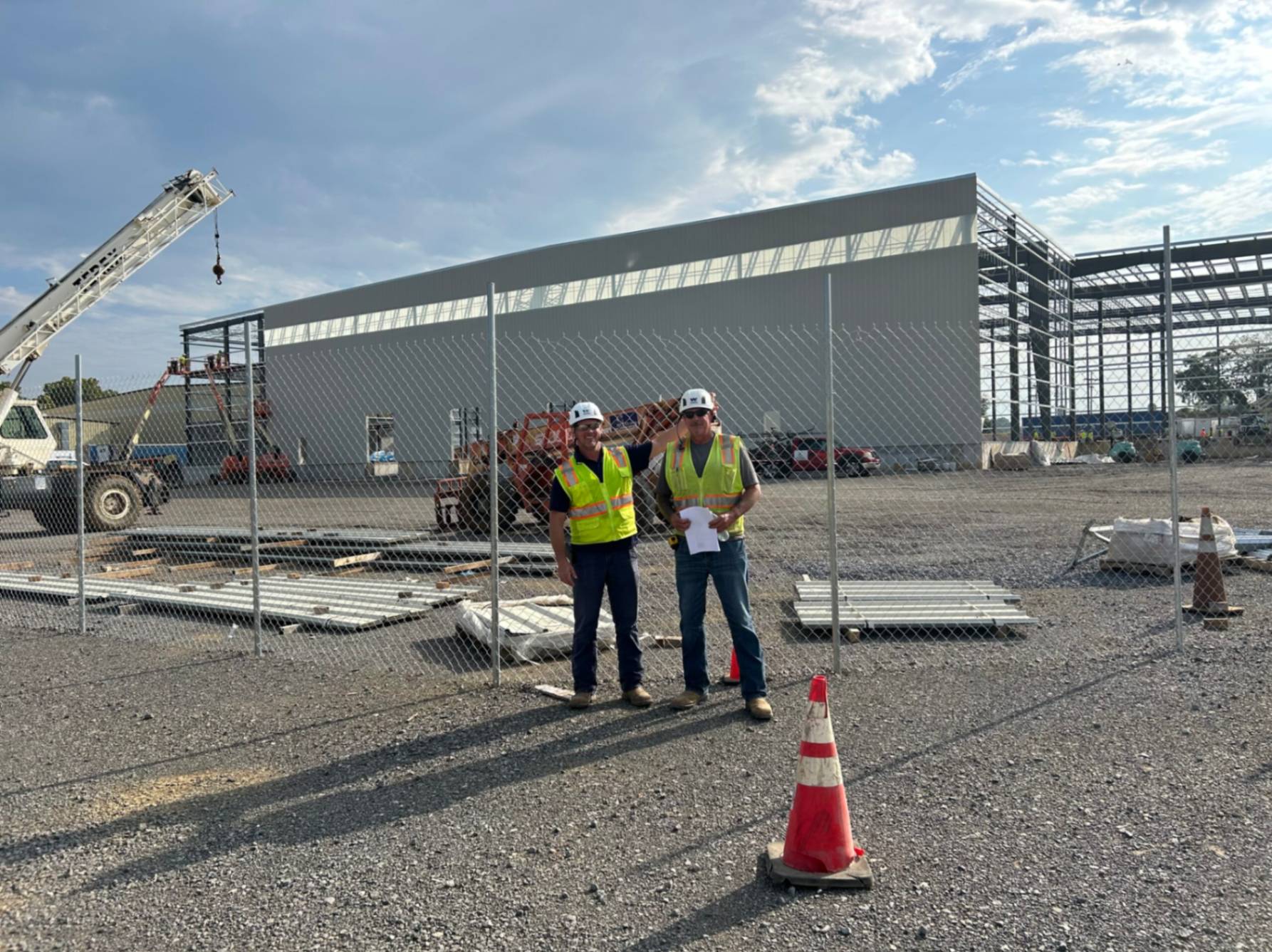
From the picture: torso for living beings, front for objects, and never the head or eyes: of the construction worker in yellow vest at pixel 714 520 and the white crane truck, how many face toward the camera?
1

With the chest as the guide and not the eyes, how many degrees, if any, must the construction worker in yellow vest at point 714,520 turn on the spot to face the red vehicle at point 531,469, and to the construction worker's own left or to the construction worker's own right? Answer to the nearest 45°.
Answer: approximately 180°

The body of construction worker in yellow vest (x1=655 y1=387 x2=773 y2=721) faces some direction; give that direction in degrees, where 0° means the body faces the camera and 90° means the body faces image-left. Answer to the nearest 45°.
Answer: approximately 0°

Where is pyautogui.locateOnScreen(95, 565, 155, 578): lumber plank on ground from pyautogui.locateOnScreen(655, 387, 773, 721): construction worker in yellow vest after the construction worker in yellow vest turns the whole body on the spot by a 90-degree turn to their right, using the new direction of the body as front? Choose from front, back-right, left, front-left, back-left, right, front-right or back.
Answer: front-right

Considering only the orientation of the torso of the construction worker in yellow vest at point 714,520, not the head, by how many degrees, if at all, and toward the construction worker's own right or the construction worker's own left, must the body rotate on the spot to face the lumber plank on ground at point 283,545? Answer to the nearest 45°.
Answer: approximately 135° to the construction worker's own right
